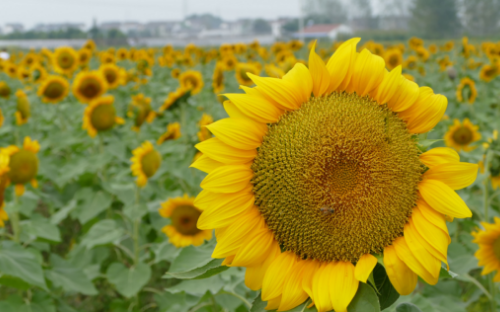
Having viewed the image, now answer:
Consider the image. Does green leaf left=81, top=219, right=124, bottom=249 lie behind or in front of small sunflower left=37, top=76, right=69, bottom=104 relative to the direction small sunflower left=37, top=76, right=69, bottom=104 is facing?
in front

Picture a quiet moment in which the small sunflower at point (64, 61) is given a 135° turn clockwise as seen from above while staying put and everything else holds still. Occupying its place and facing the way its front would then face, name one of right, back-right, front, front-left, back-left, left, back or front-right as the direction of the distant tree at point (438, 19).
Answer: right

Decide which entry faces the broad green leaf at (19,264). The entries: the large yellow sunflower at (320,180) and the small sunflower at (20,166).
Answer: the small sunflower

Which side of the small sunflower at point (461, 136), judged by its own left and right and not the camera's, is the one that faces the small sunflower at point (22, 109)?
right

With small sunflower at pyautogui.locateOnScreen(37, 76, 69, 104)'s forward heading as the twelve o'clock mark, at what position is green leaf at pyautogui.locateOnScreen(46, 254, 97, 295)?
The green leaf is roughly at 12 o'clock from the small sunflower.

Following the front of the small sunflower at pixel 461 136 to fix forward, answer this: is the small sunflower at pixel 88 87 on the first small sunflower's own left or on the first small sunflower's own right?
on the first small sunflower's own right

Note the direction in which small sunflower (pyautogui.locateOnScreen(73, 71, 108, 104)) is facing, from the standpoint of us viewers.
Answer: facing the viewer

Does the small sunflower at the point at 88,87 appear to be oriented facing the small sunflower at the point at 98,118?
yes

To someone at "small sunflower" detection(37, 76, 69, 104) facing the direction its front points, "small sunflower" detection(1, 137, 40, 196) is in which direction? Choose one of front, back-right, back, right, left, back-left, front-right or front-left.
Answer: front

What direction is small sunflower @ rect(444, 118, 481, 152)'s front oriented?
toward the camera

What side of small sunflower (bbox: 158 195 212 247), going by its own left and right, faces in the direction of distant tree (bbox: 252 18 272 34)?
back

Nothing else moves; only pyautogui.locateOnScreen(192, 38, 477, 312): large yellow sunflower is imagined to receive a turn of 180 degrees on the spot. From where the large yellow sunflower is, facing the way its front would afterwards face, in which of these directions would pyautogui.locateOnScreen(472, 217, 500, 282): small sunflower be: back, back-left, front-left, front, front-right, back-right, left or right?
front-right

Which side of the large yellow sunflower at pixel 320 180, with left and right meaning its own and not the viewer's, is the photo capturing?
front

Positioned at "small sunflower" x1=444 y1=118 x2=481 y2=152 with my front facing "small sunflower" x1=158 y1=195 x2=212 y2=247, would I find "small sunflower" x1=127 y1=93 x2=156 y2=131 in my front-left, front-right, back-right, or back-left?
front-right

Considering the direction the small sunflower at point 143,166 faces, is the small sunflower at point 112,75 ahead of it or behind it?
behind

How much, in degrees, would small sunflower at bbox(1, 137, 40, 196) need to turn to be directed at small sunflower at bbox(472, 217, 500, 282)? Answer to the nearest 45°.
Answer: approximately 45° to its left

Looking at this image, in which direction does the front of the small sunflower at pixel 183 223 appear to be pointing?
toward the camera

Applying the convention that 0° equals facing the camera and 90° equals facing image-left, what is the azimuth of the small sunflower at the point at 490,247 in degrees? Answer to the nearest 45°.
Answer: approximately 0°
